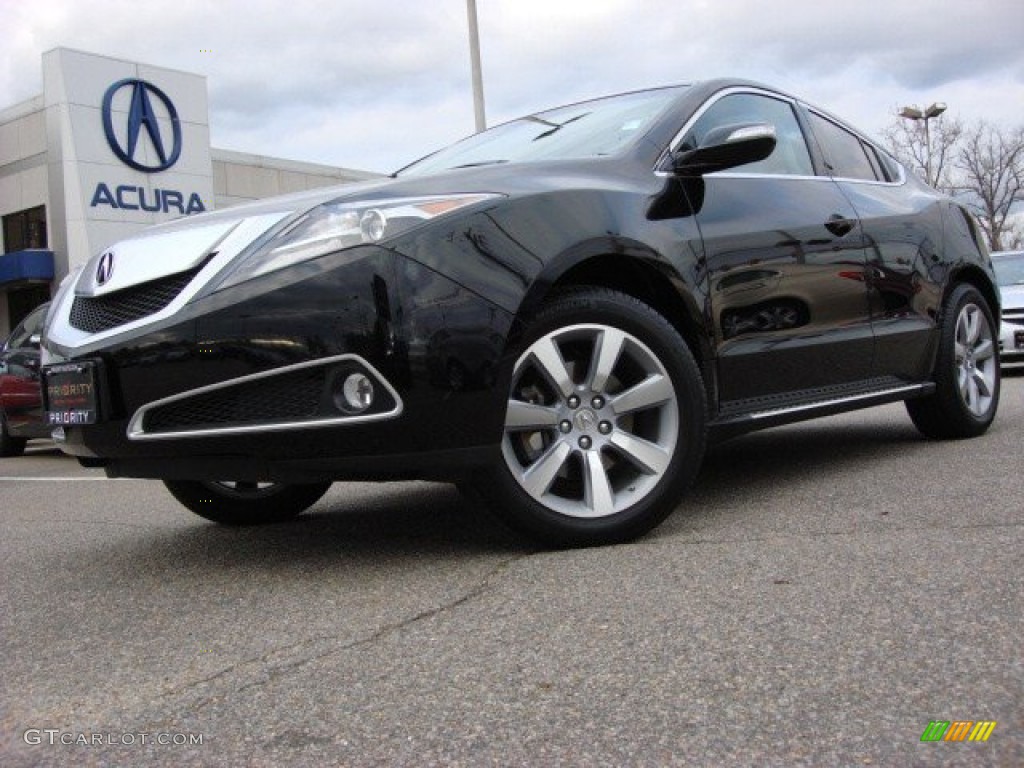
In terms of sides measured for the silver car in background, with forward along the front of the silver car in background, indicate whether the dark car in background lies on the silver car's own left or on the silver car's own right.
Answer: on the silver car's own right

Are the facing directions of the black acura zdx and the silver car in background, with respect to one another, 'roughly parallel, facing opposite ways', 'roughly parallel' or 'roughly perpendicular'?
roughly parallel

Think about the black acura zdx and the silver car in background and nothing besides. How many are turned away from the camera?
0

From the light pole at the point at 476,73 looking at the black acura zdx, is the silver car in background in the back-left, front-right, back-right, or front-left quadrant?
front-left

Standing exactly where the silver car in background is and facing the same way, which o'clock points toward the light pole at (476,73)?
The light pole is roughly at 4 o'clock from the silver car in background.

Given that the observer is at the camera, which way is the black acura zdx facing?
facing the viewer and to the left of the viewer

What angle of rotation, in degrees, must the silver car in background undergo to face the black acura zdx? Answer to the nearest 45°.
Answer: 0° — it already faces it

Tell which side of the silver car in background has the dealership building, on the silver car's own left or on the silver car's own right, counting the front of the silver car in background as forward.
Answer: on the silver car's own right

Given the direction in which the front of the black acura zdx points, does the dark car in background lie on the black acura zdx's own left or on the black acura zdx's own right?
on the black acura zdx's own right

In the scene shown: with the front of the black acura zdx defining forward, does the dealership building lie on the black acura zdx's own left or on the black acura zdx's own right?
on the black acura zdx's own right

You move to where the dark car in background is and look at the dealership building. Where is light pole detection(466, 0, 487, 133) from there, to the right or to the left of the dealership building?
right

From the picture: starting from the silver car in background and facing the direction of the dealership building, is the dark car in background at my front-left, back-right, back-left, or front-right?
front-left

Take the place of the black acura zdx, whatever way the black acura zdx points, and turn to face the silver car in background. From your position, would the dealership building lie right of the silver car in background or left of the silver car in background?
left

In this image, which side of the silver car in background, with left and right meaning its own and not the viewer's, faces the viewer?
front
